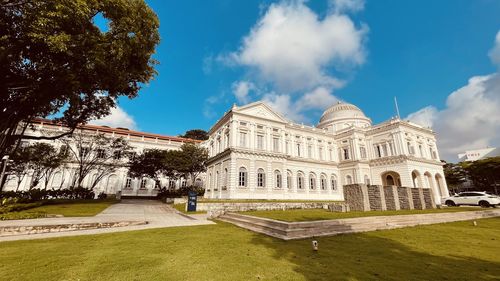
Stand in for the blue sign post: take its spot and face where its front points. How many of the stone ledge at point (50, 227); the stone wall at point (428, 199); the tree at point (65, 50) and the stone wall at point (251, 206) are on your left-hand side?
2

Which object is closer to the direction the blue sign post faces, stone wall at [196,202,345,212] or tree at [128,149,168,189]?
the stone wall

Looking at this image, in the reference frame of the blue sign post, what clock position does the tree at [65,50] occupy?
The tree is roughly at 2 o'clock from the blue sign post.

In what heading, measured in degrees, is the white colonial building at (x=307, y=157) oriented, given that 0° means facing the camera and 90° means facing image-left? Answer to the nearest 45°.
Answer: approximately 315°

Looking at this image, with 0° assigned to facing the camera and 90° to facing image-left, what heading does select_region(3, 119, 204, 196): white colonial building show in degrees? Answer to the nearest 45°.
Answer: approximately 315°

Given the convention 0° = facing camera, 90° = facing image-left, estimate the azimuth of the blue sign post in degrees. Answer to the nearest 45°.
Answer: approximately 0°

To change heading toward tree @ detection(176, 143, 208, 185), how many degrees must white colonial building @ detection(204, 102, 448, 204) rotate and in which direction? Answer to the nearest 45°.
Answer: approximately 90° to its right

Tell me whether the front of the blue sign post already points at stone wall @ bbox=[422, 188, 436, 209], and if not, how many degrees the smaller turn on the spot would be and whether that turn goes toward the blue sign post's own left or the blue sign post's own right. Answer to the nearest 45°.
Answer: approximately 90° to the blue sign post's own left

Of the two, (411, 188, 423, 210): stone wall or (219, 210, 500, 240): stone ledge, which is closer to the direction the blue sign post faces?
the stone ledge
